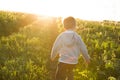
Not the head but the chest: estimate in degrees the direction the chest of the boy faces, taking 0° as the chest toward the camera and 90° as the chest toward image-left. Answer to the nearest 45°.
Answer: approximately 180°
